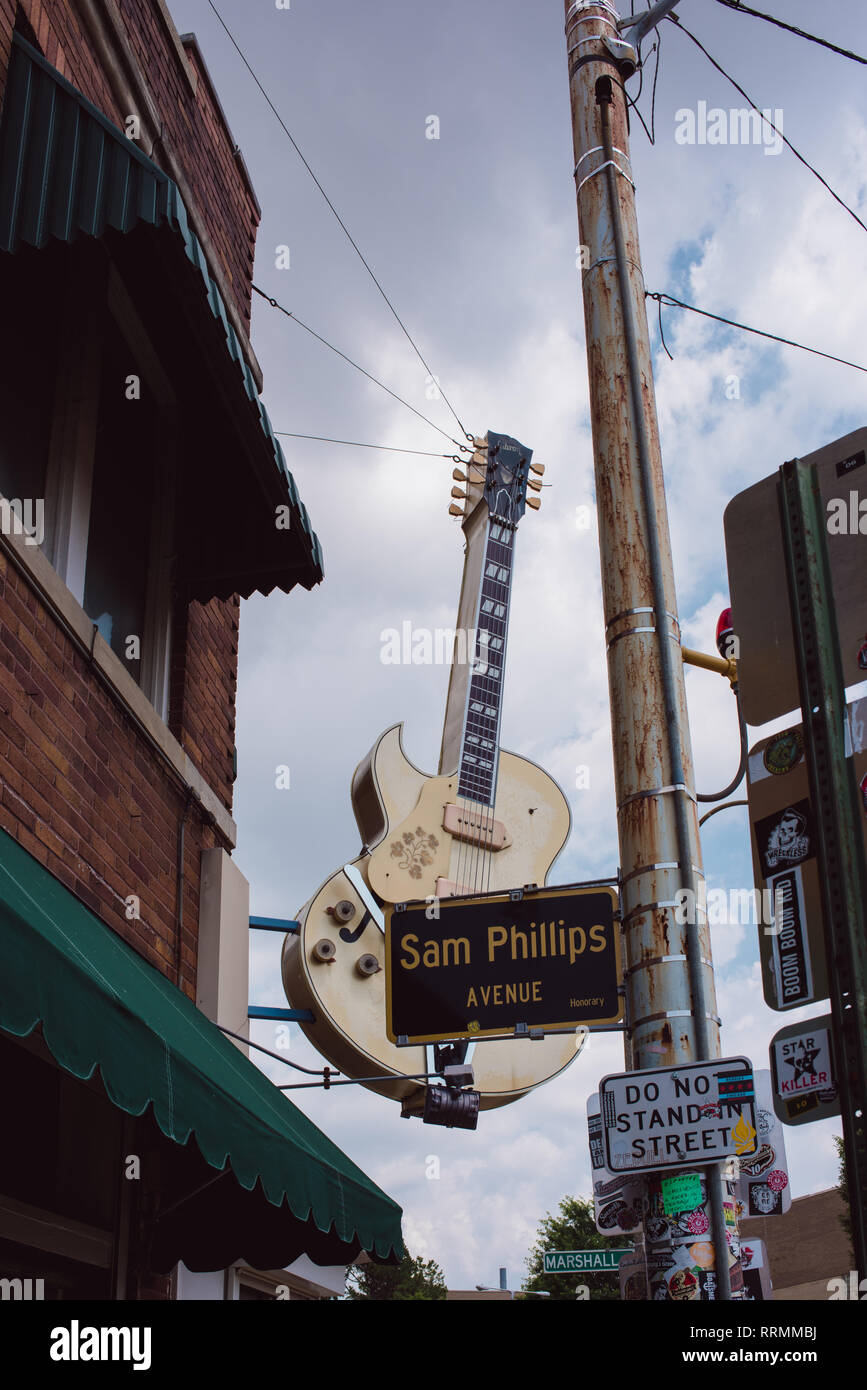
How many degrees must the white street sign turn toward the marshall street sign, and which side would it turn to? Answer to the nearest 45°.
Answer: approximately 180°

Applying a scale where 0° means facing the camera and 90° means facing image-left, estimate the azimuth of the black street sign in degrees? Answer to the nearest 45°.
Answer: approximately 0°
